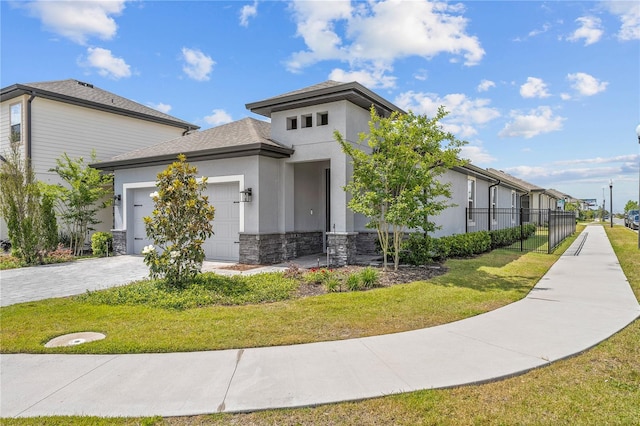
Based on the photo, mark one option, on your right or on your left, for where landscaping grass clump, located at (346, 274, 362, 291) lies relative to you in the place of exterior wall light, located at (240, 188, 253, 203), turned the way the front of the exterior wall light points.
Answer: on your left

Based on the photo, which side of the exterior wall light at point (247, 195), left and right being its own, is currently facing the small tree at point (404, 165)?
left

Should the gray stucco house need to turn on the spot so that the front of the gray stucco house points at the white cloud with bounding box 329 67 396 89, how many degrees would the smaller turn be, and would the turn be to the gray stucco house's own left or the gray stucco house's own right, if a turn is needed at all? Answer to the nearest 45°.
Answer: approximately 180°

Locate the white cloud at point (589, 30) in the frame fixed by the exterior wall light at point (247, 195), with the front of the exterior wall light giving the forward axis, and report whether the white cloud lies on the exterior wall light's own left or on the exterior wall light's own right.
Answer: on the exterior wall light's own left

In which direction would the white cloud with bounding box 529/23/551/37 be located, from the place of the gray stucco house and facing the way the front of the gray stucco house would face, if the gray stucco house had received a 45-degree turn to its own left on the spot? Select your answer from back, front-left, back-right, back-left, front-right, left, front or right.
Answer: left

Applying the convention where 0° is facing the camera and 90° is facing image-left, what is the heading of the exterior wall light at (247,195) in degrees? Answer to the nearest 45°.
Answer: approximately 45°

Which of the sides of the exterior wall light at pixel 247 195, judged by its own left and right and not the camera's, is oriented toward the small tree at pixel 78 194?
right

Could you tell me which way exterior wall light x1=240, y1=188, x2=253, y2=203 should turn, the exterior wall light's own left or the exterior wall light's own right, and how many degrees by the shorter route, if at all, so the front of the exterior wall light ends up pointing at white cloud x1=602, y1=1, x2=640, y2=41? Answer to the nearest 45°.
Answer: approximately 135° to the exterior wall light's own left
